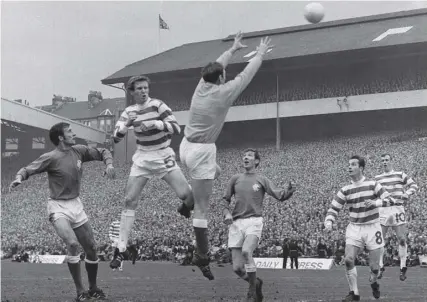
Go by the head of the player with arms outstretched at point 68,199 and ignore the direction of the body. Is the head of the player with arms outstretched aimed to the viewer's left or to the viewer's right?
to the viewer's right

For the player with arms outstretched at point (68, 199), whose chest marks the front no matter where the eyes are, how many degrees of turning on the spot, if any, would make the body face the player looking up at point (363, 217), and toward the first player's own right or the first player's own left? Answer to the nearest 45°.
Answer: approximately 45° to the first player's own left

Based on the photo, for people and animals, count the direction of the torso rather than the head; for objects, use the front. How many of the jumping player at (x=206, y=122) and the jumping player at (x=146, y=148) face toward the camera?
1

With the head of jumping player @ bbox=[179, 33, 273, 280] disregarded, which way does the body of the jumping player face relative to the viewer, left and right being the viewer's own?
facing away from the viewer and to the right of the viewer

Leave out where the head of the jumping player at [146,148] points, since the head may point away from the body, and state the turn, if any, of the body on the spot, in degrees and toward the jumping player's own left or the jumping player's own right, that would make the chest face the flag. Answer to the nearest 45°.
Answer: approximately 180°

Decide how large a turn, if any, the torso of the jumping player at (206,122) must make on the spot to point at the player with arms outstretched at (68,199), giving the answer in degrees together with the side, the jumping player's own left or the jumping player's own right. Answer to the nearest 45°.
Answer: approximately 135° to the jumping player's own left

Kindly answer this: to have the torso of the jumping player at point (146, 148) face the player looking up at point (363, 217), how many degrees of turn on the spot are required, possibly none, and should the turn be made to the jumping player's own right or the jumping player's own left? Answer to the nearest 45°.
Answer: approximately 90° to the jumping player's own left

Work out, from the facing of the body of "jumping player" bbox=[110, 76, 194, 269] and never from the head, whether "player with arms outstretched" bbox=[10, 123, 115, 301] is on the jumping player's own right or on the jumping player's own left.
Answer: on the jumping player's own right
